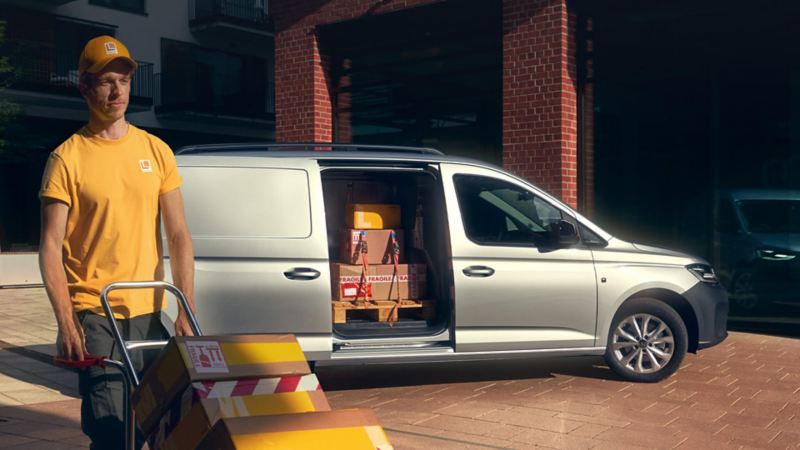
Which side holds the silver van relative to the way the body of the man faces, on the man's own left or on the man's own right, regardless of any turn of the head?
on the man's own left

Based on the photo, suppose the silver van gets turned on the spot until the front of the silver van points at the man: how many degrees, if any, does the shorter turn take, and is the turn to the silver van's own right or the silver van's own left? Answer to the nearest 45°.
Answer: approximately 90° to the silver van's own right

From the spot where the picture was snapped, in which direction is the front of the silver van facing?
facing to the right of the viewer

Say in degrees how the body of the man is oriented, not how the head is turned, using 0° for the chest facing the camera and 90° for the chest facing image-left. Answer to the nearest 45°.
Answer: approximately 315°

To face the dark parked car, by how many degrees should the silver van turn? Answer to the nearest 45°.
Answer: approximately 45° to its left

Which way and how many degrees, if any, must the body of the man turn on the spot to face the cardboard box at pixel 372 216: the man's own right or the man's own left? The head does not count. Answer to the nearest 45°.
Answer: approximately 90° to the man's own left

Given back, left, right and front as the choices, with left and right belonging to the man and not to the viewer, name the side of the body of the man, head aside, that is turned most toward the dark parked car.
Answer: left

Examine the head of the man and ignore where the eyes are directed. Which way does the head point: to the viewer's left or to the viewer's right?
to the viewer's right

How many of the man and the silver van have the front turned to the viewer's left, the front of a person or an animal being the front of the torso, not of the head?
0

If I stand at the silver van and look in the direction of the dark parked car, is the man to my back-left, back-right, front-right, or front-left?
back-right

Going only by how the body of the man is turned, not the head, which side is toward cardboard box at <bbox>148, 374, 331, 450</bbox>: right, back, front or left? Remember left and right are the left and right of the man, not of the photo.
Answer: front
